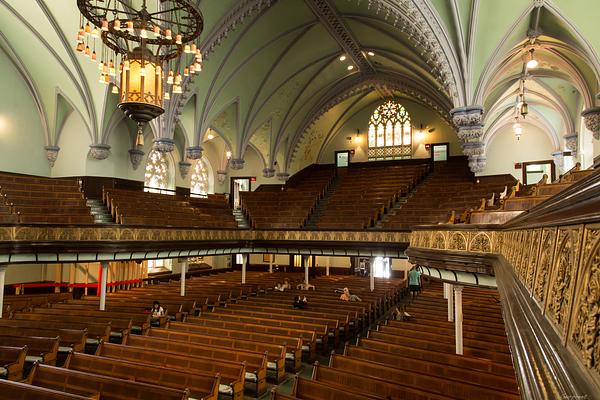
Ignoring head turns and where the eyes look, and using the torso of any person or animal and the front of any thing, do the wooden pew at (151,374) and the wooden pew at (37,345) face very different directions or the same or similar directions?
same or similar directions

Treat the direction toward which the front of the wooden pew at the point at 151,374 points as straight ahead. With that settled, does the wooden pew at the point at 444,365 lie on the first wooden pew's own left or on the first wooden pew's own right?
on the first wooden pew's own left

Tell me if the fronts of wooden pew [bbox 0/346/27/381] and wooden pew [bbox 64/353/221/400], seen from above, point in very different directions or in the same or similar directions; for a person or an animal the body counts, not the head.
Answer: same or similar directions

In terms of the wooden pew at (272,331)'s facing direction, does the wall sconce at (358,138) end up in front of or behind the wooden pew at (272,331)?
behind

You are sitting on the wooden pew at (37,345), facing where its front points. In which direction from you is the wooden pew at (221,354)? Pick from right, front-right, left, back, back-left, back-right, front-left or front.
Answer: left

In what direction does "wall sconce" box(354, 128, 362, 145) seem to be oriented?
toward the camera

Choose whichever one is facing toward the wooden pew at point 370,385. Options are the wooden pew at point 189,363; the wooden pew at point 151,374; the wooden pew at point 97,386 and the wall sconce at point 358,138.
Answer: the wall sconce

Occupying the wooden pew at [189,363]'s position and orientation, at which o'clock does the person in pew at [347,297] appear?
The person in pew is roughly at 6 o'clock from the wooden pew.

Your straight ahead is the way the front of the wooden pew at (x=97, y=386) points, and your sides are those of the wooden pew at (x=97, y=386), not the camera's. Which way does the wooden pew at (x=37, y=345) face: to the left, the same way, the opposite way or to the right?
the same way

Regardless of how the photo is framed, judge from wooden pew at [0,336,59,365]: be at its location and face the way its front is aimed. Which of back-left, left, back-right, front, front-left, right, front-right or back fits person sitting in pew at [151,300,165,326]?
back

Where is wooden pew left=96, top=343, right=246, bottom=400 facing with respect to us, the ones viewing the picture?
facing the viewer and to the left of the viewer

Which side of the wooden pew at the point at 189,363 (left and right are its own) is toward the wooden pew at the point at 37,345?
right

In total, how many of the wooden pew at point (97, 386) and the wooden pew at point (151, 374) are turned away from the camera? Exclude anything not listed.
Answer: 0

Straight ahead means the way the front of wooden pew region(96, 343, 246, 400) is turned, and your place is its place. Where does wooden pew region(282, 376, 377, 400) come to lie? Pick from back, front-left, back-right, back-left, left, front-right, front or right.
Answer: left

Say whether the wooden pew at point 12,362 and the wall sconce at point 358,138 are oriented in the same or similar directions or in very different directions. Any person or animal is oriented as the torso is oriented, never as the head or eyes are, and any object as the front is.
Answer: same or similar directions

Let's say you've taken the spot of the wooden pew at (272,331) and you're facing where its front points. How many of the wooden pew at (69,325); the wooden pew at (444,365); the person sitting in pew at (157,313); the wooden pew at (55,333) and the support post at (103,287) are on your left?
1

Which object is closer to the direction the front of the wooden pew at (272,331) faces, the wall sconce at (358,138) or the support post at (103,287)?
the support post

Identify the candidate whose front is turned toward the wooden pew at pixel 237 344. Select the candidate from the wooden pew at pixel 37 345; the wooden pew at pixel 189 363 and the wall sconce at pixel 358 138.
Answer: the wall sconce

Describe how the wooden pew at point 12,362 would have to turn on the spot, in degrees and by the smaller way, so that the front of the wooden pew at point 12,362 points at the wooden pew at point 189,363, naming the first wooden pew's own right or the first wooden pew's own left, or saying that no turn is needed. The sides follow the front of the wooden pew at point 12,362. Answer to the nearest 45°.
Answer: approximately 90° to the first wooden pew's own left

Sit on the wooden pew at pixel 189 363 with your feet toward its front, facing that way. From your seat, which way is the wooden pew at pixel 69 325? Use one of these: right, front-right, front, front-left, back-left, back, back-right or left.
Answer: right

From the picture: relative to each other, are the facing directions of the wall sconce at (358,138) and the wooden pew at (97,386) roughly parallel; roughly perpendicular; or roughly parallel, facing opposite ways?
roughly parallel
